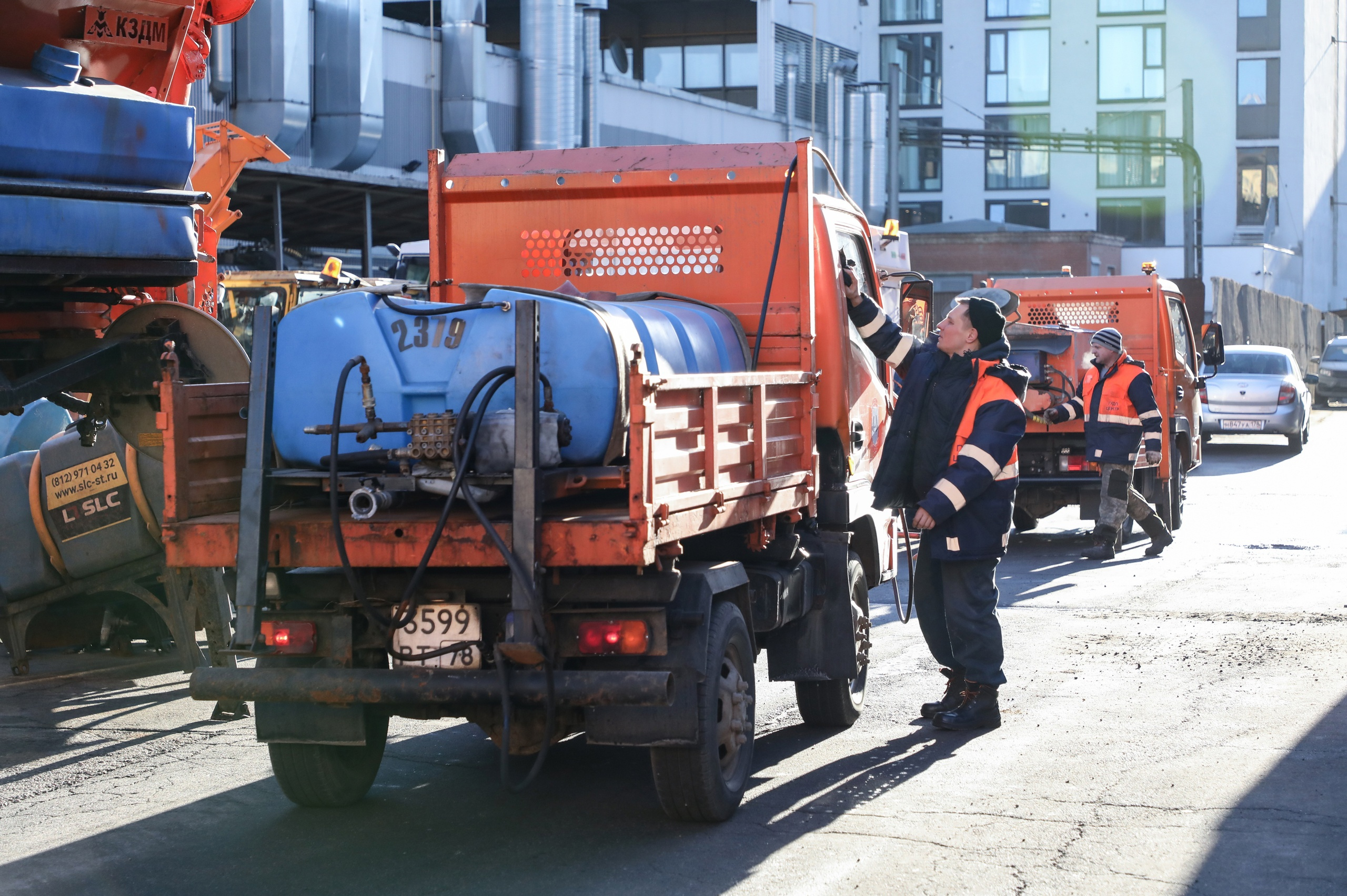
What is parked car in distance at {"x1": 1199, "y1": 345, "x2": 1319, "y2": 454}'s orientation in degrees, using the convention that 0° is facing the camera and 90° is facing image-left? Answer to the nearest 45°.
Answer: approximately 180°

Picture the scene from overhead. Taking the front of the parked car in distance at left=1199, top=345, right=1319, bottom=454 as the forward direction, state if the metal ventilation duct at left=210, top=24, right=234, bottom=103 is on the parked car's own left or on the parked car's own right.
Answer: on the parked car's own left

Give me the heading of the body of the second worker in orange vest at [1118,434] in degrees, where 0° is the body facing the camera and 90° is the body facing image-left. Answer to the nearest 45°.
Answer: approximately 45°

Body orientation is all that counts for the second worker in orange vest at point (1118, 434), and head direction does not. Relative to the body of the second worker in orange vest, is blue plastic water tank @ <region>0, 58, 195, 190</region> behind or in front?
in front

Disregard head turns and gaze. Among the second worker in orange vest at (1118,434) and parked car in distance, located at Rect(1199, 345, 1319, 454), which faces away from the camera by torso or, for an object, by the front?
the parked car in distance

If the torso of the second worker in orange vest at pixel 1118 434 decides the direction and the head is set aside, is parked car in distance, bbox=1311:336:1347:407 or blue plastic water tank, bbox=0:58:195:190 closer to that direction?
the blue plastic water tank

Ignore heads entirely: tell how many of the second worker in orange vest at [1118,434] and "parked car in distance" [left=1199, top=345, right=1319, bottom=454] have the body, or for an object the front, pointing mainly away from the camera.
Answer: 1

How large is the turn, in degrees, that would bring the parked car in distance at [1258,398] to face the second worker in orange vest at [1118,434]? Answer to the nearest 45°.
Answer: approximately 180°

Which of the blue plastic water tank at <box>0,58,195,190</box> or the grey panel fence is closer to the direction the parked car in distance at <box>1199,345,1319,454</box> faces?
the grey panel fence

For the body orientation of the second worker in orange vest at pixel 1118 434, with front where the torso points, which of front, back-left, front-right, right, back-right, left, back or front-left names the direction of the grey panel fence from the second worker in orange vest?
back-right

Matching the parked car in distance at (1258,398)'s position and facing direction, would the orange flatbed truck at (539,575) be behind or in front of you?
behind

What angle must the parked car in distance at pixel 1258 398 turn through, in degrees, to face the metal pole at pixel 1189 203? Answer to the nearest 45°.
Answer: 0° — it already faces it
